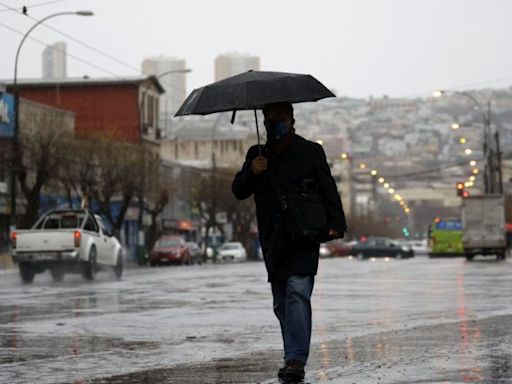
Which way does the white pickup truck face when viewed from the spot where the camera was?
facing away from the viewer and to the right of the viewer

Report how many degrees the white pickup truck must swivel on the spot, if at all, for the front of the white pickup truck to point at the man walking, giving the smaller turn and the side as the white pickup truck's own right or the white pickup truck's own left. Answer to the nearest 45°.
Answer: approximately 135° to the white pickup truck's own right

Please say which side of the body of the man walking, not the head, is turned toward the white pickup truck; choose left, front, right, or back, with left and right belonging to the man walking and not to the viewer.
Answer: back

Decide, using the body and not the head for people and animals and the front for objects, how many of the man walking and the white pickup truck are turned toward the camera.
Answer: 1

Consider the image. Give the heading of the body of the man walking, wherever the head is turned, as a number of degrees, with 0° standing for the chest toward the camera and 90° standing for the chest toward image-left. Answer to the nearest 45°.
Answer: approximately 0°
